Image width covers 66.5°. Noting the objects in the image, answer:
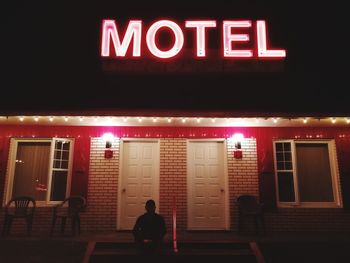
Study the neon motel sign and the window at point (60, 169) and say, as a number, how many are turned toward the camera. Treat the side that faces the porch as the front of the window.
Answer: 2

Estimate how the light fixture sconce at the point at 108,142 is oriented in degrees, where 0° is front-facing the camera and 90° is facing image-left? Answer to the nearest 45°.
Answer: approximately 0°

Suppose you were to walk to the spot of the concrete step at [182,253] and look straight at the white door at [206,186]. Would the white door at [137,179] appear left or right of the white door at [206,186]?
left

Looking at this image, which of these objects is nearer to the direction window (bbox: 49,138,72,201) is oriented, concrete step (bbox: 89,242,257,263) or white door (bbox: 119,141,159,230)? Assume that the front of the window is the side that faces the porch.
the concrete step

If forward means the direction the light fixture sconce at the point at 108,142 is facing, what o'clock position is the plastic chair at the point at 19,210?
The plastic chair is roughly at 3 o'clock from the light fixture sconce.

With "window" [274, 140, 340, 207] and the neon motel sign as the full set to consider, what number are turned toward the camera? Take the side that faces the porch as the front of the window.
2

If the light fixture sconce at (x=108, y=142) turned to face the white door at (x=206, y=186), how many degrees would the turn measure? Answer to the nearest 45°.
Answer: approximately 90° to its left
